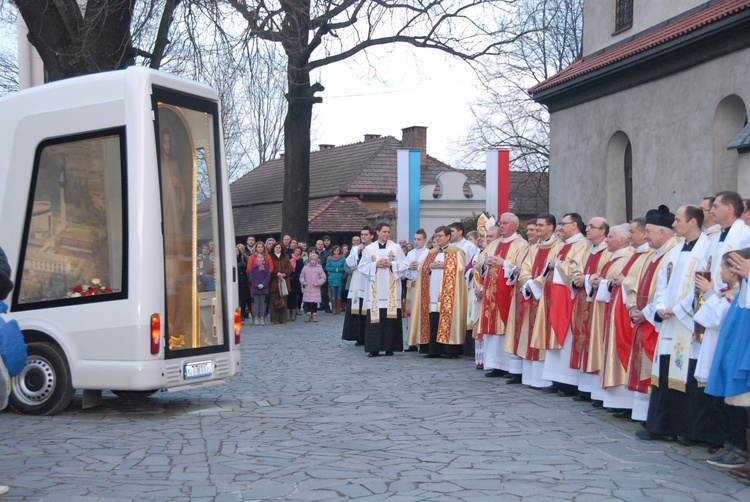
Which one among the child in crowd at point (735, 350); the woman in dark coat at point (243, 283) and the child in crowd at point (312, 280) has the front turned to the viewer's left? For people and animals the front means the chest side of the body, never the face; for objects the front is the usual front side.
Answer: the child in crowd at point (735, 350)

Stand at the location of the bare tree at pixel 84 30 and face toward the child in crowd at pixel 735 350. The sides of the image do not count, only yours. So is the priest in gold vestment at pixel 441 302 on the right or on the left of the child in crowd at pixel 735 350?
left

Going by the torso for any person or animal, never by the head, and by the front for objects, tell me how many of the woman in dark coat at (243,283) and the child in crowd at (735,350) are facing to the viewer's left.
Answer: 1

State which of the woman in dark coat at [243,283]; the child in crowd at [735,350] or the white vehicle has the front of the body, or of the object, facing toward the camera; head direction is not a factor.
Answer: the woman in dark coat

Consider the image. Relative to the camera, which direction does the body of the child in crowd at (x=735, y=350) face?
to the viewer's left

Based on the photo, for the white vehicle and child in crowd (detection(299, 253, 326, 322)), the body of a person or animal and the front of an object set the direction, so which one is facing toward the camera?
the child in crowd

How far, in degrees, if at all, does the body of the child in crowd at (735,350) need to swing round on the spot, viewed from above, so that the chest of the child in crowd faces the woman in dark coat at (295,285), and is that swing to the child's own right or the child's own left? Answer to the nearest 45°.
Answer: approximately 45° to the child's own right

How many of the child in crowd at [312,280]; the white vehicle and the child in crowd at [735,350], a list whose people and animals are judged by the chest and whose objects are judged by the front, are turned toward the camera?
1

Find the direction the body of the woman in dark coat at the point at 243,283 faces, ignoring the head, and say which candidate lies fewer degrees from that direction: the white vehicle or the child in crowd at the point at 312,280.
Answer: the white vehicle

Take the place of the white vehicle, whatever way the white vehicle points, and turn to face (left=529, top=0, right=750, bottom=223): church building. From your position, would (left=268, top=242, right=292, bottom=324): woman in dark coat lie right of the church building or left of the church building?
left

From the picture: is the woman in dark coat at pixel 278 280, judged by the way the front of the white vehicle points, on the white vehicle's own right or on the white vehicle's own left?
on the white vehicle's own right

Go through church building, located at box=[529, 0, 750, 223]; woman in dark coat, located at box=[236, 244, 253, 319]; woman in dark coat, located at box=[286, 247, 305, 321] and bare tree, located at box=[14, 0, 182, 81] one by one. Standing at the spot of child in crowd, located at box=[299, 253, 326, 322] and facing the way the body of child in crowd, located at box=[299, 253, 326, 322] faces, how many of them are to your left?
1

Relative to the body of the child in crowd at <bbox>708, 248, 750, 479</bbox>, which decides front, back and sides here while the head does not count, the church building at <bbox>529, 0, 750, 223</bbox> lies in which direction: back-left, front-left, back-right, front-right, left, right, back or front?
right

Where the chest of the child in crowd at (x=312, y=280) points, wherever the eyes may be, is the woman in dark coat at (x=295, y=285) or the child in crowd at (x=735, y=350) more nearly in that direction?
the child in crowd

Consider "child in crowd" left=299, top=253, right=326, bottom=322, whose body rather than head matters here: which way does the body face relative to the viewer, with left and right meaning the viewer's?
facing the viewer
